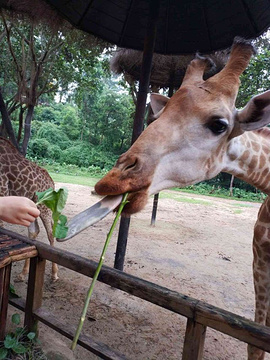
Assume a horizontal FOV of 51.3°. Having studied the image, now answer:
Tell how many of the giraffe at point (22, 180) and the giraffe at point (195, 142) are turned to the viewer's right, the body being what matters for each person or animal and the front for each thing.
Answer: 0

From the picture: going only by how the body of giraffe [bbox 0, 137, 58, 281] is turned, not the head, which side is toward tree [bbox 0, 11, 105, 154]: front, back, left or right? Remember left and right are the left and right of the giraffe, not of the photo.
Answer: right

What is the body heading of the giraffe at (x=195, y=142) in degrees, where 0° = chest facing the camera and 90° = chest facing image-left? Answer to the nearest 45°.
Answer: approximately 45°

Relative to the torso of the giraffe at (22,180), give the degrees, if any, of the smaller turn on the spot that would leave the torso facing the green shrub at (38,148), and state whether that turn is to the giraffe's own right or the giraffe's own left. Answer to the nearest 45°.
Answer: approximately 90° to the giraffe's own right

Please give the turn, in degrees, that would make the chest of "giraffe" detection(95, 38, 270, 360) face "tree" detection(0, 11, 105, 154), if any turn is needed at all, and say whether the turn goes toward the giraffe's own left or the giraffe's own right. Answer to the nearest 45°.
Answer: approximately 90° to the giraffe's own right

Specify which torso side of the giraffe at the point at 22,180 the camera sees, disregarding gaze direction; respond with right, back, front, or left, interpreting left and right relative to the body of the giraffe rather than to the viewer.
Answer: left

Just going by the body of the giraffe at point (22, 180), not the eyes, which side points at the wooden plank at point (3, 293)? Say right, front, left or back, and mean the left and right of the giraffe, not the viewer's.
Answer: left

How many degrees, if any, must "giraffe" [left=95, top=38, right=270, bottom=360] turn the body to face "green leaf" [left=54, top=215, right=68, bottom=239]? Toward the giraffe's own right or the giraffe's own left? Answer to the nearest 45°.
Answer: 0° — it already faces it

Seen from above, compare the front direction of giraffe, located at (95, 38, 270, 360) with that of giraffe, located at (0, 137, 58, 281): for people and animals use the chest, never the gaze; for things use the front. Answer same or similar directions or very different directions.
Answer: same or similar directions

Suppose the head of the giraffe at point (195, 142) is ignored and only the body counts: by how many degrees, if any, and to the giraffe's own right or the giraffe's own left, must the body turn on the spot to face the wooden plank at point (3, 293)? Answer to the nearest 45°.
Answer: approximately 45° to the giraffe's own right

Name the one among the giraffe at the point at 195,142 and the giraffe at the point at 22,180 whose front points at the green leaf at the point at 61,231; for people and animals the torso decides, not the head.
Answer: the giraffe at the point at 195,142

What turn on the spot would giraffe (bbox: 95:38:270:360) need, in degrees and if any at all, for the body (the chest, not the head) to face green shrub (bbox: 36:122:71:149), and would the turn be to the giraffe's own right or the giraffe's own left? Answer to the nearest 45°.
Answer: approximately 90° to the giraffe's own right
